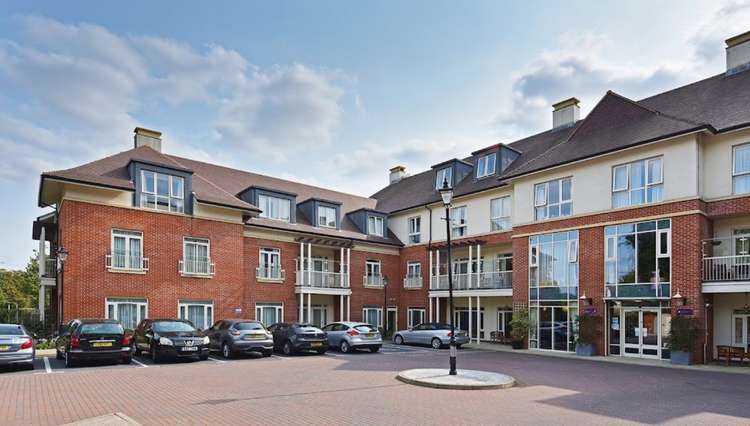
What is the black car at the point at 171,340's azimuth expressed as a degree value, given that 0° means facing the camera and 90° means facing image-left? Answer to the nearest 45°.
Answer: approximately 315°

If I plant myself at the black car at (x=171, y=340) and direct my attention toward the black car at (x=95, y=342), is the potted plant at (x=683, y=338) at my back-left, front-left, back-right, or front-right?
back-left
